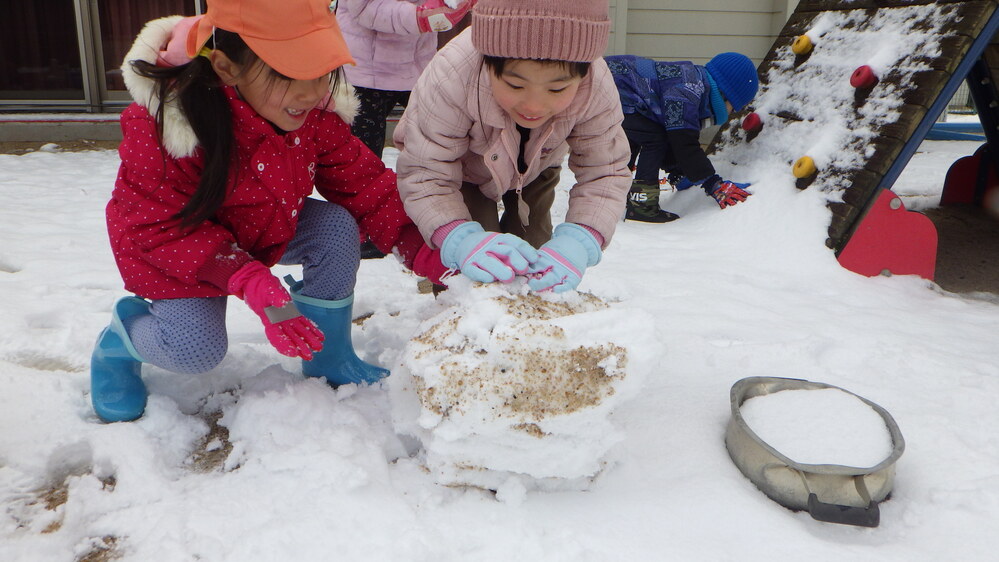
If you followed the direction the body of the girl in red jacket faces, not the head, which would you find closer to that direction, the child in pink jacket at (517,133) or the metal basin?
the metal basin

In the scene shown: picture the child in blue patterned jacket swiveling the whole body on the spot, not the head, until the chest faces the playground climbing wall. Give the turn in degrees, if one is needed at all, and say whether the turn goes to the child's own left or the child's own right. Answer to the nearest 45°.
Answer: approximately 45° to the child's own right

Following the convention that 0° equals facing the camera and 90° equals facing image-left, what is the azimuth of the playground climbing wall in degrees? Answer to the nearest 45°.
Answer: approximately 45°

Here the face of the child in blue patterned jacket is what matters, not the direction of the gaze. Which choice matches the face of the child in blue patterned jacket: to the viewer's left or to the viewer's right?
to the viewer's right

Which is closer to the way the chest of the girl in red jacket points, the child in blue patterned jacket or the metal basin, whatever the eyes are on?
the metal basin

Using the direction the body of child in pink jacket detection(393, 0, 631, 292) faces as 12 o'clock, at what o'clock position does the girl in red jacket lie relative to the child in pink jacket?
The girl in red jacket is roughly at 2 o'clock from the child in pink jacket.

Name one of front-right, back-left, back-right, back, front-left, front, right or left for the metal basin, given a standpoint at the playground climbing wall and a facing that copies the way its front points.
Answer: front-left

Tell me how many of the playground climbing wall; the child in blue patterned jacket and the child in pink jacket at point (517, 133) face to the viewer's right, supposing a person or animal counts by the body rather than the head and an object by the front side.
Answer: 1

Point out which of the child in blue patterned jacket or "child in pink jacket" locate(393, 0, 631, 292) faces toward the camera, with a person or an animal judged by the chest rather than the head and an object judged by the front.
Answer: the child in pink jacket

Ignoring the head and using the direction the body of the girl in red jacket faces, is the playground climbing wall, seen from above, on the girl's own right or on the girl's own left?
on the girl's own left

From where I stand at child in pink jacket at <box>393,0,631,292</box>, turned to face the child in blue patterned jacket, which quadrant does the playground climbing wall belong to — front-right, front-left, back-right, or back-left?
front-right

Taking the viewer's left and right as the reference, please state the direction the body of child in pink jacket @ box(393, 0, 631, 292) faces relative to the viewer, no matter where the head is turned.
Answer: facing the viewer

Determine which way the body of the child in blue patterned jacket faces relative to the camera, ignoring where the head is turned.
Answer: to the viewer's right

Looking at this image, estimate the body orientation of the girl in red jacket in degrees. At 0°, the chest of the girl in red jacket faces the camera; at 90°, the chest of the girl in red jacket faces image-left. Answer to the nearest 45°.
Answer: approximately 315°

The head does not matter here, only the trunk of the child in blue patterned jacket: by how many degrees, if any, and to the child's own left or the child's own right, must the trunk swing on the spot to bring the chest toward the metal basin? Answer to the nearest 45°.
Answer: approximately 90° to the child's own right

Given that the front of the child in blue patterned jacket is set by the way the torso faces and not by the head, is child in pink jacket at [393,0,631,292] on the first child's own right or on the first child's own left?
on the first child's own right

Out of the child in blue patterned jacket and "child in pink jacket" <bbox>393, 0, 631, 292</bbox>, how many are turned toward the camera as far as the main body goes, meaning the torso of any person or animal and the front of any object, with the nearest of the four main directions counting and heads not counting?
1

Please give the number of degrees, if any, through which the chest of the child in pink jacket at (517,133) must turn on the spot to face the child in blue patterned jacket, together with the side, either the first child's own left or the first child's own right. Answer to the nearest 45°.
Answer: approximately 180°

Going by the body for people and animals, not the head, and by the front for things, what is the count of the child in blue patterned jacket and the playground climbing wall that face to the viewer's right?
1
